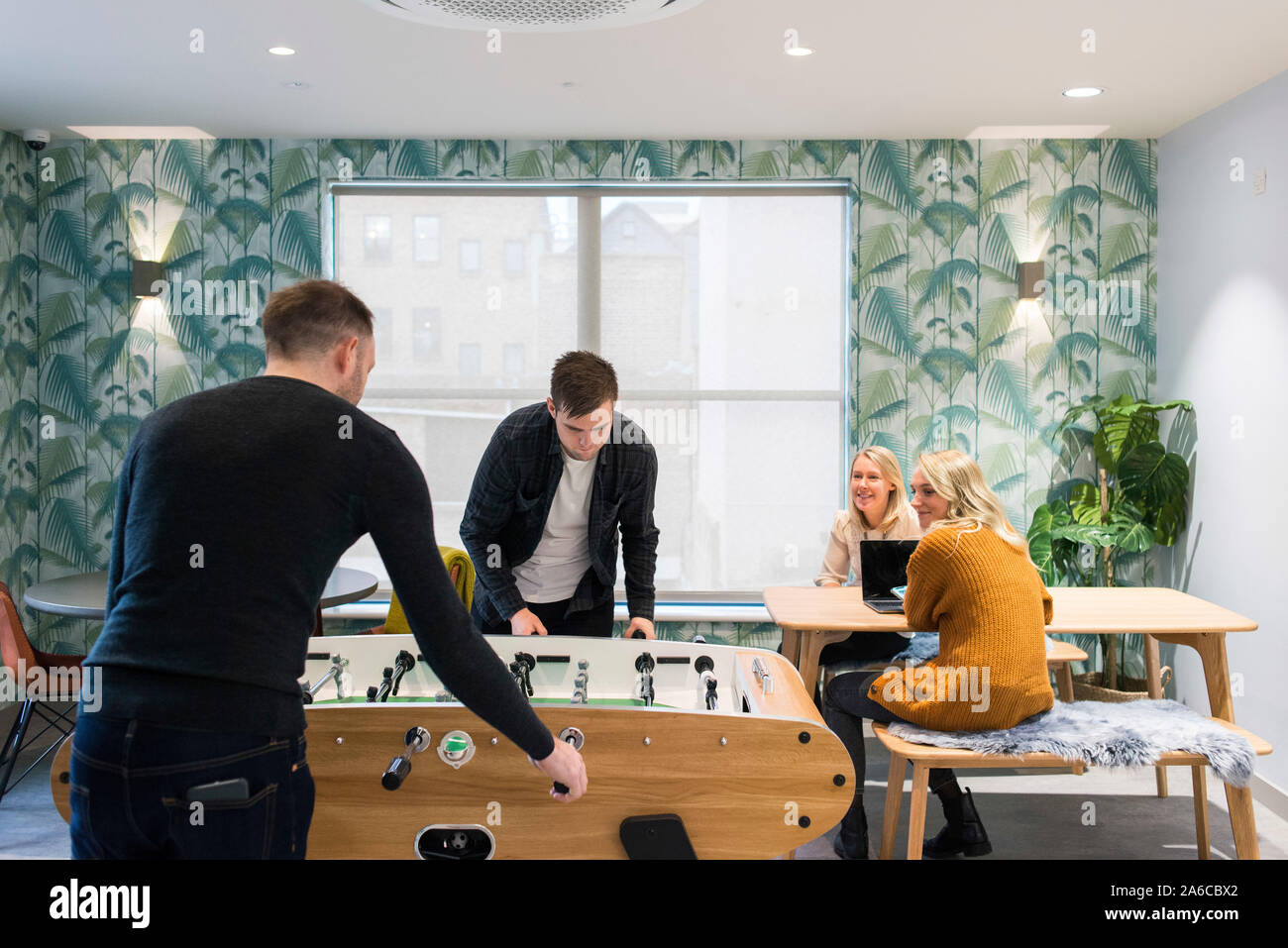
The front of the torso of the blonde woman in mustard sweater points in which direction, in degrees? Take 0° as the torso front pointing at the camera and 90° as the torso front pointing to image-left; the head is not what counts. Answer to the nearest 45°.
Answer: approximately 135°

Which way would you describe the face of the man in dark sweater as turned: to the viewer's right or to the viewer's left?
to the viewer's right

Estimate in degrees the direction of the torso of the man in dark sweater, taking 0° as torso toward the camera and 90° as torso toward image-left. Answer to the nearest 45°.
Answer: approximately 225°
